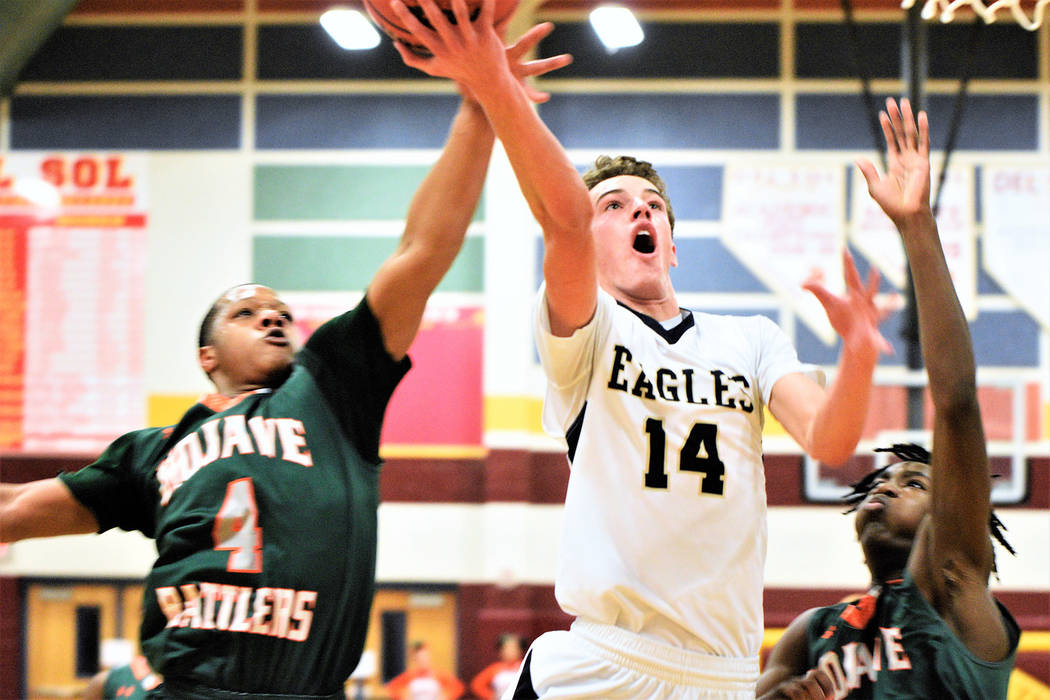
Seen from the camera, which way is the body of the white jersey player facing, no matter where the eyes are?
toward the camera

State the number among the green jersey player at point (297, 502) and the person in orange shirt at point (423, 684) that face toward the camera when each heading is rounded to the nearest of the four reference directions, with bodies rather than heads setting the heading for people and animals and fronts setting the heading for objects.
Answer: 2

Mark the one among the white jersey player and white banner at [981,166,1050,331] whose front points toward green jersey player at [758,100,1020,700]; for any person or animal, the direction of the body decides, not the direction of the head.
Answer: the white banner

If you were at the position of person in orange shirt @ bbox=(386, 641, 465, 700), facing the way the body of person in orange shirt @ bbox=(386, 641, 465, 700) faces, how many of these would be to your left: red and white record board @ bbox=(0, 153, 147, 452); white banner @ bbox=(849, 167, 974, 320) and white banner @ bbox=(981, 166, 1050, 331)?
2

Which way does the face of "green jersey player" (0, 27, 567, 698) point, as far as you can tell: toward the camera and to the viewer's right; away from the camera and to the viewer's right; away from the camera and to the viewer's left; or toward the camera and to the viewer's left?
toward the camera and to the viewer's right

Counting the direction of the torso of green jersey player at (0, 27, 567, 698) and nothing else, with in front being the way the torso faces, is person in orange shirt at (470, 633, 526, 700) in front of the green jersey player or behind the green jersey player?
behind

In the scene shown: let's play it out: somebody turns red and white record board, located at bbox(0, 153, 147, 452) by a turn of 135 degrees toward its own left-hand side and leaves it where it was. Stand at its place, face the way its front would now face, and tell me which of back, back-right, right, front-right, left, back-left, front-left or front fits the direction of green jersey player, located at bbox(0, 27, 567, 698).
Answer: back-right

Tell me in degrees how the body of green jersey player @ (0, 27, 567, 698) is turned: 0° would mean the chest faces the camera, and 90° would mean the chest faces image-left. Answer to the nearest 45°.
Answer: approximately 0°

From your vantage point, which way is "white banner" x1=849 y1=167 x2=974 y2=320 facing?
toward the camera

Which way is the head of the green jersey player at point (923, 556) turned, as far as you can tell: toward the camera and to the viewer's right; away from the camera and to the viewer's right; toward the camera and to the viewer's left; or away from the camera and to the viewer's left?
toward the camera and to the viewer's left

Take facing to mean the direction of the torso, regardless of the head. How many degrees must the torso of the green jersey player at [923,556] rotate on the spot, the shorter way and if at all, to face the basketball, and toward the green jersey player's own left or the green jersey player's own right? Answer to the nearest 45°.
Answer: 0° — they already face it

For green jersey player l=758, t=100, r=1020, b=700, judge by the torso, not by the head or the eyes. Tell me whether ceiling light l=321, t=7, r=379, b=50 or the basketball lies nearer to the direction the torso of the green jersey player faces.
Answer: the basketball

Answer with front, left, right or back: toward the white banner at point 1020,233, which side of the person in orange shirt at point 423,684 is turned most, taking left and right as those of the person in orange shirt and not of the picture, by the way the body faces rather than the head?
left

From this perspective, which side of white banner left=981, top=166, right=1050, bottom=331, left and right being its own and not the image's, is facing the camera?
front

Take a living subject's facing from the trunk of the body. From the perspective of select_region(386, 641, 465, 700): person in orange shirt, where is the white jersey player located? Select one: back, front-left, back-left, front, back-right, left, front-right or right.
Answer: front

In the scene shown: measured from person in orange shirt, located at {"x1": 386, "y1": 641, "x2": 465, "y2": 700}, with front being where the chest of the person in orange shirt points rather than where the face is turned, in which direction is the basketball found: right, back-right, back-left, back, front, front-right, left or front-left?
front
